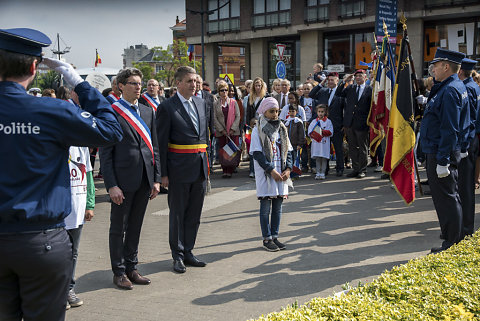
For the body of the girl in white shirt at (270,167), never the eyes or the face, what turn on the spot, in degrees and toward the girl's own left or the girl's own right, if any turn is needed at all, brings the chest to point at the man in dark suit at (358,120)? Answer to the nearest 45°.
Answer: approximately 135° to the girl's own left

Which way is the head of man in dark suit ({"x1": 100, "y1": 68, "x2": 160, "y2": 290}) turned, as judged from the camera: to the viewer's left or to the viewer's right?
to the viewer's right

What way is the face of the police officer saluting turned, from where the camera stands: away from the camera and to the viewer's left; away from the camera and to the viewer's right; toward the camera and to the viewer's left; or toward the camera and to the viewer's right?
away from the camera and to the viewer's right

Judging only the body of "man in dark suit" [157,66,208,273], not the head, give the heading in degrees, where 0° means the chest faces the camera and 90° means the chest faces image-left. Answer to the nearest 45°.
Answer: approximately 315°
